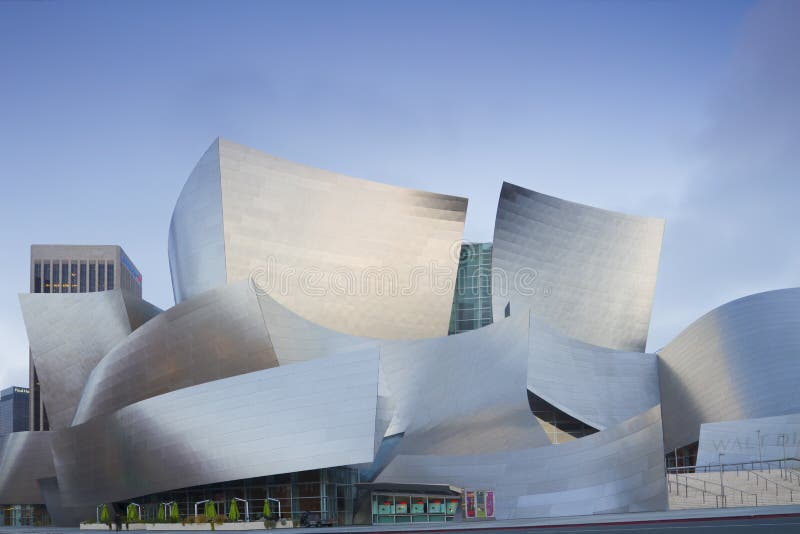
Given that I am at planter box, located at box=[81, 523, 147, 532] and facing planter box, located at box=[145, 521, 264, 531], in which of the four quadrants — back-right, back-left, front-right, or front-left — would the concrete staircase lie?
front-left

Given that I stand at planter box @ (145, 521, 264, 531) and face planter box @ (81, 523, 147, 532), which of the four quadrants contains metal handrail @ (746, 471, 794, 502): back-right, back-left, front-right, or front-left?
back-right

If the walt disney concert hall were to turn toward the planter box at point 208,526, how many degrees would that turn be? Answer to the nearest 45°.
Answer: approximately 45° to its right

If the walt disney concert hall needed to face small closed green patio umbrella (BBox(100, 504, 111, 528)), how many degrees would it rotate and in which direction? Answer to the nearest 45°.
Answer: approximately 45° to its right

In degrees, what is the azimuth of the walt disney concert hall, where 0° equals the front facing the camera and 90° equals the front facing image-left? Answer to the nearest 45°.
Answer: approximately 0°
